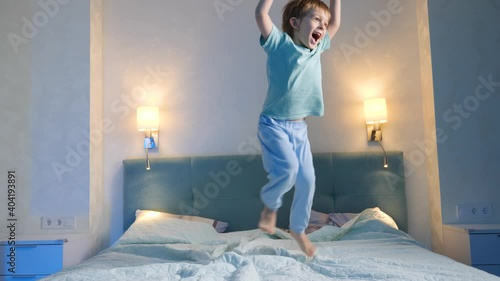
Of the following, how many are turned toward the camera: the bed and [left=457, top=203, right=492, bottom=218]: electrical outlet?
2

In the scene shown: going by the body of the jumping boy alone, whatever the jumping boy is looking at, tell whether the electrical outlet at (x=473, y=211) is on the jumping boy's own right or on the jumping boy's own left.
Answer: on the jumping boy's own left

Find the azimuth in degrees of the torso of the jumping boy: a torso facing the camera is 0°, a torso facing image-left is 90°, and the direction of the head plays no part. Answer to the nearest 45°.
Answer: approximately 315°

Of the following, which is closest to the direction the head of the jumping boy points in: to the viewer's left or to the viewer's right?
to the viewer's right

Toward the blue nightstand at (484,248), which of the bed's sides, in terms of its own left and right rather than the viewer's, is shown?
left

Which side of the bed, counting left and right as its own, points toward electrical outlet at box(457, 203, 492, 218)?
left

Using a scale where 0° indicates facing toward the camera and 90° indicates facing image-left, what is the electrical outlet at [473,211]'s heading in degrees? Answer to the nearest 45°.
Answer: approximately 0°
